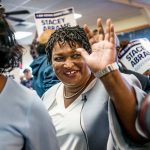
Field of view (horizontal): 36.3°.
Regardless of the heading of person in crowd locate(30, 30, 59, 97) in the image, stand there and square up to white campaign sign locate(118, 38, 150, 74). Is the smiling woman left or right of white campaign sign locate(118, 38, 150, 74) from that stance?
right

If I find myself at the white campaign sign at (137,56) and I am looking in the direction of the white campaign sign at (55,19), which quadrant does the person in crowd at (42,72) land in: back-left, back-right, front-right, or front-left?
front-left

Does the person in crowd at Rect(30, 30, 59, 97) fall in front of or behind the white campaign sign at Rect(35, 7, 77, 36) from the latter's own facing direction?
in front

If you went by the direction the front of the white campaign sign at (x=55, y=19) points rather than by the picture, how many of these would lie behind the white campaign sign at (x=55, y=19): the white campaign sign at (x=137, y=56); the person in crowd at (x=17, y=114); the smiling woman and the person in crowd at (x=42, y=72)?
0

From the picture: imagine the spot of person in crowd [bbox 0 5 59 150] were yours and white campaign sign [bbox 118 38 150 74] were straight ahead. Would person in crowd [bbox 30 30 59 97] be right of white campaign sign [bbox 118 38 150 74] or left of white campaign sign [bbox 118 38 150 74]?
left

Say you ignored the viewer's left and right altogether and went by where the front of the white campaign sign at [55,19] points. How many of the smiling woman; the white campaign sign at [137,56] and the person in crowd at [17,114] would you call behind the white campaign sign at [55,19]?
0

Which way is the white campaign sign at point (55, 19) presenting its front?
toward the camera

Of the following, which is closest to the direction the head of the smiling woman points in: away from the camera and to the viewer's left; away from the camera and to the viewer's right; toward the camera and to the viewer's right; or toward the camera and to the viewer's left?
toward the camera and to the viewer's left

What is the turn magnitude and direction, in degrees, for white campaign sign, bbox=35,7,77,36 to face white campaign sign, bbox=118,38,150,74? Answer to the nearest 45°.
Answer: approximately 45° to its left

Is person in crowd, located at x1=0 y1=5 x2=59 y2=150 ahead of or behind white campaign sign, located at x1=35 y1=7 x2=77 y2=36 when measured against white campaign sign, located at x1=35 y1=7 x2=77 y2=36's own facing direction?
ahead

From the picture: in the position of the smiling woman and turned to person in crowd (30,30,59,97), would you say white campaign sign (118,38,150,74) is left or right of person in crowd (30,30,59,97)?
right

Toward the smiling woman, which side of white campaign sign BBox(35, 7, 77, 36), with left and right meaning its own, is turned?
front

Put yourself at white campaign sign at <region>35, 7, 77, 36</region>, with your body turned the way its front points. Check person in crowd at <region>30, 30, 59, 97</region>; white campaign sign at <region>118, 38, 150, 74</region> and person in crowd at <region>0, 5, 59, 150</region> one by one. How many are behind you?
0
